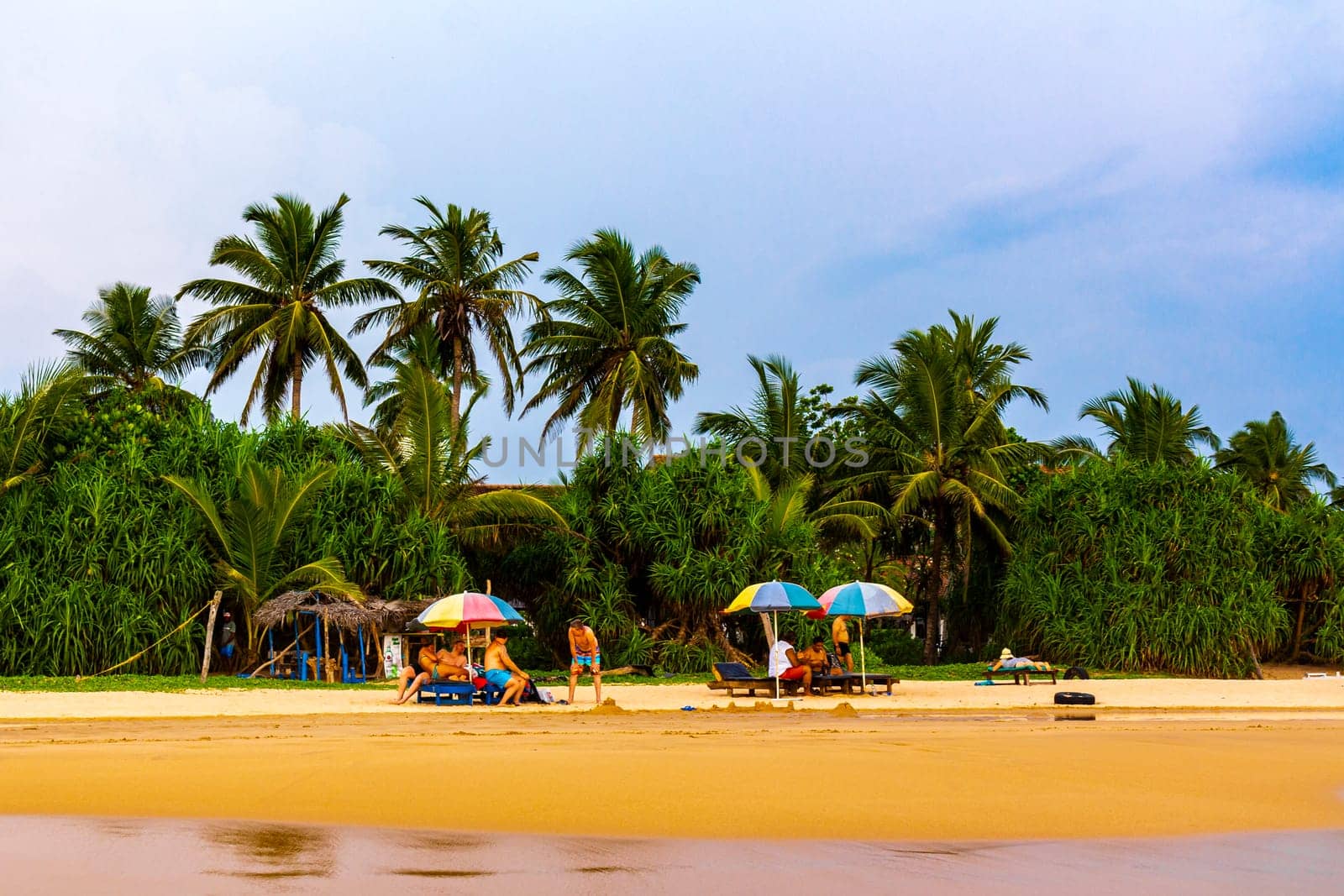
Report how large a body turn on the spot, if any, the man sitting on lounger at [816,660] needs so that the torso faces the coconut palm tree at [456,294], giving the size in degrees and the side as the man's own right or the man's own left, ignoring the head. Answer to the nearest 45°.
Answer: approximately 135° to the man's own right

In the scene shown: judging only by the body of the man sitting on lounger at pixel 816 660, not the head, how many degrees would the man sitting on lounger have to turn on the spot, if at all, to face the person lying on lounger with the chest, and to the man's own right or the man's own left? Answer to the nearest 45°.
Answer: approximately 135° to the man's own left

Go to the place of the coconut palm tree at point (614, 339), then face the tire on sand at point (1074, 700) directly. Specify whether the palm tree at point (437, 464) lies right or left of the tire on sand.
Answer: right

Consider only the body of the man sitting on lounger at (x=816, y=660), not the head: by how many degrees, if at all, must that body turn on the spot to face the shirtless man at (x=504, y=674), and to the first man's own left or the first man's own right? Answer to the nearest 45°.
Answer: approximately 45° to the first man's own right

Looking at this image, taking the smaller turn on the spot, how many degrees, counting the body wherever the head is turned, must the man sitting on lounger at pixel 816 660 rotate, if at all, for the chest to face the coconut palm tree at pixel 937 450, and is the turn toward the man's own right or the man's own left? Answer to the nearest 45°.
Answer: approximately 180°

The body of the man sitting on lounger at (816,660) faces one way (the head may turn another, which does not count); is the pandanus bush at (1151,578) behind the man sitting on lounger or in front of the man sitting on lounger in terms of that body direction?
behind

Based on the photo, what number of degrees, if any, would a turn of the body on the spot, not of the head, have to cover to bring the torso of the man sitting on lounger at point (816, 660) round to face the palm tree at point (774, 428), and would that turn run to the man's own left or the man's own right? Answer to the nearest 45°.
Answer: approximately 180°

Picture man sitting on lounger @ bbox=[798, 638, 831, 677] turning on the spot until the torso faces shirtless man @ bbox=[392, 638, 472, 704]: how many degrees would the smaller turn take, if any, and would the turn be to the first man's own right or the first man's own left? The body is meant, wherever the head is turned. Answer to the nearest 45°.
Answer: approximately 45° to the first man's own right

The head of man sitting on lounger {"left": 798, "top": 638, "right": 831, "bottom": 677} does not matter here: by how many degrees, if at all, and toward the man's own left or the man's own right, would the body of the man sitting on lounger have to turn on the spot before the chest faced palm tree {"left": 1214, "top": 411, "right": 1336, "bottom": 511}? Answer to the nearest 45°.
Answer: approximately 135° to the man's own left

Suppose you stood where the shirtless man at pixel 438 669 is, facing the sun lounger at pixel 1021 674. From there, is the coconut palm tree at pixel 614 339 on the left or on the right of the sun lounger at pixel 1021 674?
left

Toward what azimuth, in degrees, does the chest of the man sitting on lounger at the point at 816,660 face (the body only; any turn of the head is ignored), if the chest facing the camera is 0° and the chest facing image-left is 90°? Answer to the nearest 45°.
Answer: approximately 0°

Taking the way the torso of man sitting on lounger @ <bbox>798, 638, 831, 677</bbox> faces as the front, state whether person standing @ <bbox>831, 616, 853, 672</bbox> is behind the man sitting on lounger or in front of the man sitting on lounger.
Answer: behind

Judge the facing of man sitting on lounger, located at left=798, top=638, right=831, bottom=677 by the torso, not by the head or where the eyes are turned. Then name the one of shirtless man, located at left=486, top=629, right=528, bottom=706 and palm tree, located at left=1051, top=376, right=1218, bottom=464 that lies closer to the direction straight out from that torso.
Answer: the shirtless man

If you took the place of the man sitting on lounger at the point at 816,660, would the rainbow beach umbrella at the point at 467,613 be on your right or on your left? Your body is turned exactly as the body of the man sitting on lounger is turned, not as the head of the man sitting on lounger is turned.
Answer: on your right

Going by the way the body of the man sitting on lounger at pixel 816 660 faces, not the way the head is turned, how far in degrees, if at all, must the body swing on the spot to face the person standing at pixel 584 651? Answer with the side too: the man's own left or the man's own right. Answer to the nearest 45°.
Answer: approximately 45° to the man's own right

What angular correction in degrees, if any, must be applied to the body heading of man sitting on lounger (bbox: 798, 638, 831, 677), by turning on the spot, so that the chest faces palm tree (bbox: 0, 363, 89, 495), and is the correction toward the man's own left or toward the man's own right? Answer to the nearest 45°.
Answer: approximately 90° to the man's own right
